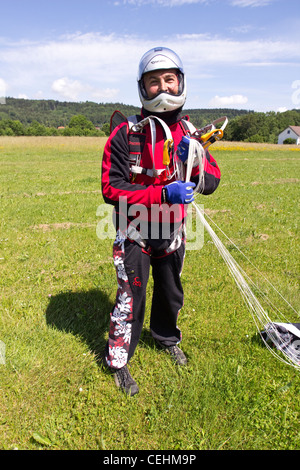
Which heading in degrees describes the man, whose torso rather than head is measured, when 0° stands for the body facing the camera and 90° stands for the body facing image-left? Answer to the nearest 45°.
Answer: approximately 315°
